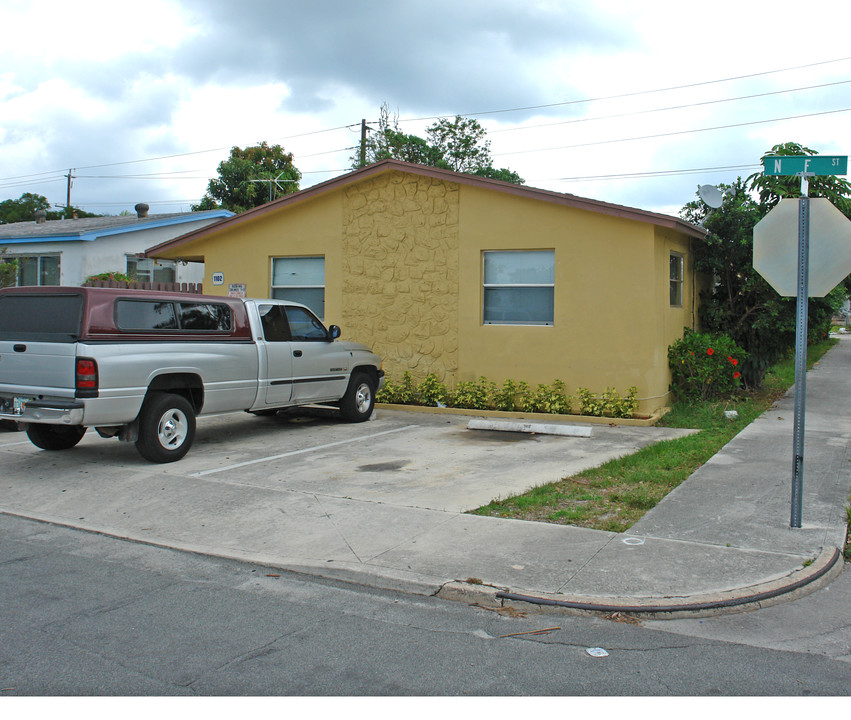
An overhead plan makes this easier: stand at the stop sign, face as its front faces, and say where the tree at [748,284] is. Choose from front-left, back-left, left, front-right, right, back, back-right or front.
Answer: front

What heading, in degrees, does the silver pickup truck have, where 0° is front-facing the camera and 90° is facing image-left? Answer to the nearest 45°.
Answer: approximately 225°

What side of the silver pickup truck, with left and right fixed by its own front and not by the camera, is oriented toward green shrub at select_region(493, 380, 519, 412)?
front

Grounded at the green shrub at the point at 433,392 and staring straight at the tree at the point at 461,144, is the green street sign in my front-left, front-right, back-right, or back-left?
back-right

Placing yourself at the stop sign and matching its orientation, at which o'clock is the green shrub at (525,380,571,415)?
The green shrub is roughly at 11 o'clock from the stop sign.

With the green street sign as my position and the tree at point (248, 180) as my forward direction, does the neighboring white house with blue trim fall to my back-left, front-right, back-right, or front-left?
front-left

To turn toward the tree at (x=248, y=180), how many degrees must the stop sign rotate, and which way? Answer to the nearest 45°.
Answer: approximately 45° to its left

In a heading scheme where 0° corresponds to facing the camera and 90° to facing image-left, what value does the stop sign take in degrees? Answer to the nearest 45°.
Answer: approximately 180°

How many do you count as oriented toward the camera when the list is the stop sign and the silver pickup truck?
0

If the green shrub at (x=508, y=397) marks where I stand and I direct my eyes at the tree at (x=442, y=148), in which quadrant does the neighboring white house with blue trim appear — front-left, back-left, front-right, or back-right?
front-left
